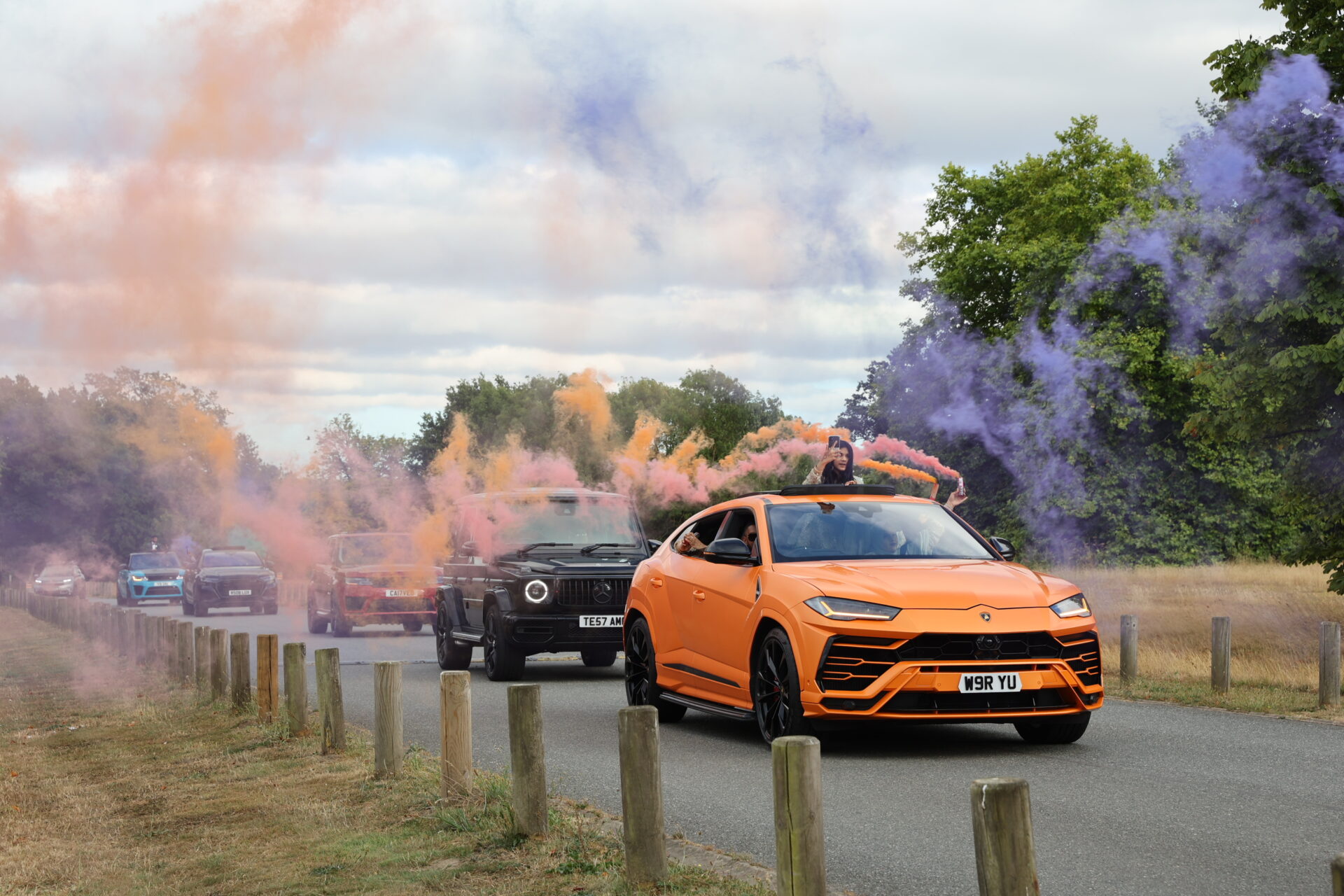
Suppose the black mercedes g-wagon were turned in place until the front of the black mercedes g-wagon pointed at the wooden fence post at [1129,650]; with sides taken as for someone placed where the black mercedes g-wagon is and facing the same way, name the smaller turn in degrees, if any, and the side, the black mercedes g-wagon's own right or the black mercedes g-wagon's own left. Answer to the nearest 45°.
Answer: approximately 45° to the black mercedes g-wagon's own left

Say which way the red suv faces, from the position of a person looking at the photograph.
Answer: facing the viewer and to the right of the viewer

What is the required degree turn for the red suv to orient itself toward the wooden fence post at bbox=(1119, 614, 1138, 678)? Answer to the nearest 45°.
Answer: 0° — it already faces it

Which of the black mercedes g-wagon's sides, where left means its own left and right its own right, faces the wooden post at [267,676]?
front

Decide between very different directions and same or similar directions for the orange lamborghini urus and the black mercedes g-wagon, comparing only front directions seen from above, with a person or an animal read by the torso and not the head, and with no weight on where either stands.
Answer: same or similar directions

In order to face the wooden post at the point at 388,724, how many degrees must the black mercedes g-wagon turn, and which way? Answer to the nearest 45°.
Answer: approximately 45° to its right

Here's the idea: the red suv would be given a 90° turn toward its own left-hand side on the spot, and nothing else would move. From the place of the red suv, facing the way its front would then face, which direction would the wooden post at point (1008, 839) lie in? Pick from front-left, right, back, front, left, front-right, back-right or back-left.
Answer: back-right

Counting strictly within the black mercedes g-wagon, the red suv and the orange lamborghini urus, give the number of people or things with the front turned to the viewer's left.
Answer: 0

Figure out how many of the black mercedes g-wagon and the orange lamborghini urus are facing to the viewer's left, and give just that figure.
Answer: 0

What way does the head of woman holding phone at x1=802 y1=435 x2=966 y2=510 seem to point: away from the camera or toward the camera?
toward the camera

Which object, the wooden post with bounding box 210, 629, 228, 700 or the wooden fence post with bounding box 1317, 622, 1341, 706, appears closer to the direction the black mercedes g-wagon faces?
the wooden fence post

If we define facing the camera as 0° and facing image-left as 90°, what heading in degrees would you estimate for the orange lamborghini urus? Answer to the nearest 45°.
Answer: approximately 315°

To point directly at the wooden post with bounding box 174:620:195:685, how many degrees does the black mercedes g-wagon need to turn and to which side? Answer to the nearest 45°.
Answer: approximately 135° to its right

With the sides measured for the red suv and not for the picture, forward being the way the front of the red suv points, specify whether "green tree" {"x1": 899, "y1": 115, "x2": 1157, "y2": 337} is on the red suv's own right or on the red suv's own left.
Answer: on the red suv's own left

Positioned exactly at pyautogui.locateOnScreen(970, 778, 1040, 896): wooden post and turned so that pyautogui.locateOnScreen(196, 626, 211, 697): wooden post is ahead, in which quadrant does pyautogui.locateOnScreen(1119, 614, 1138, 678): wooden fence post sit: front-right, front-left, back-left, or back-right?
front-right

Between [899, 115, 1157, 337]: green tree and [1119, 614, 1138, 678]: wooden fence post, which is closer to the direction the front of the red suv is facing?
the wooden fence post

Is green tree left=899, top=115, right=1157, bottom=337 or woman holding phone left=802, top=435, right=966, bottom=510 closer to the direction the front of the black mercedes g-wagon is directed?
the woman holding phone
